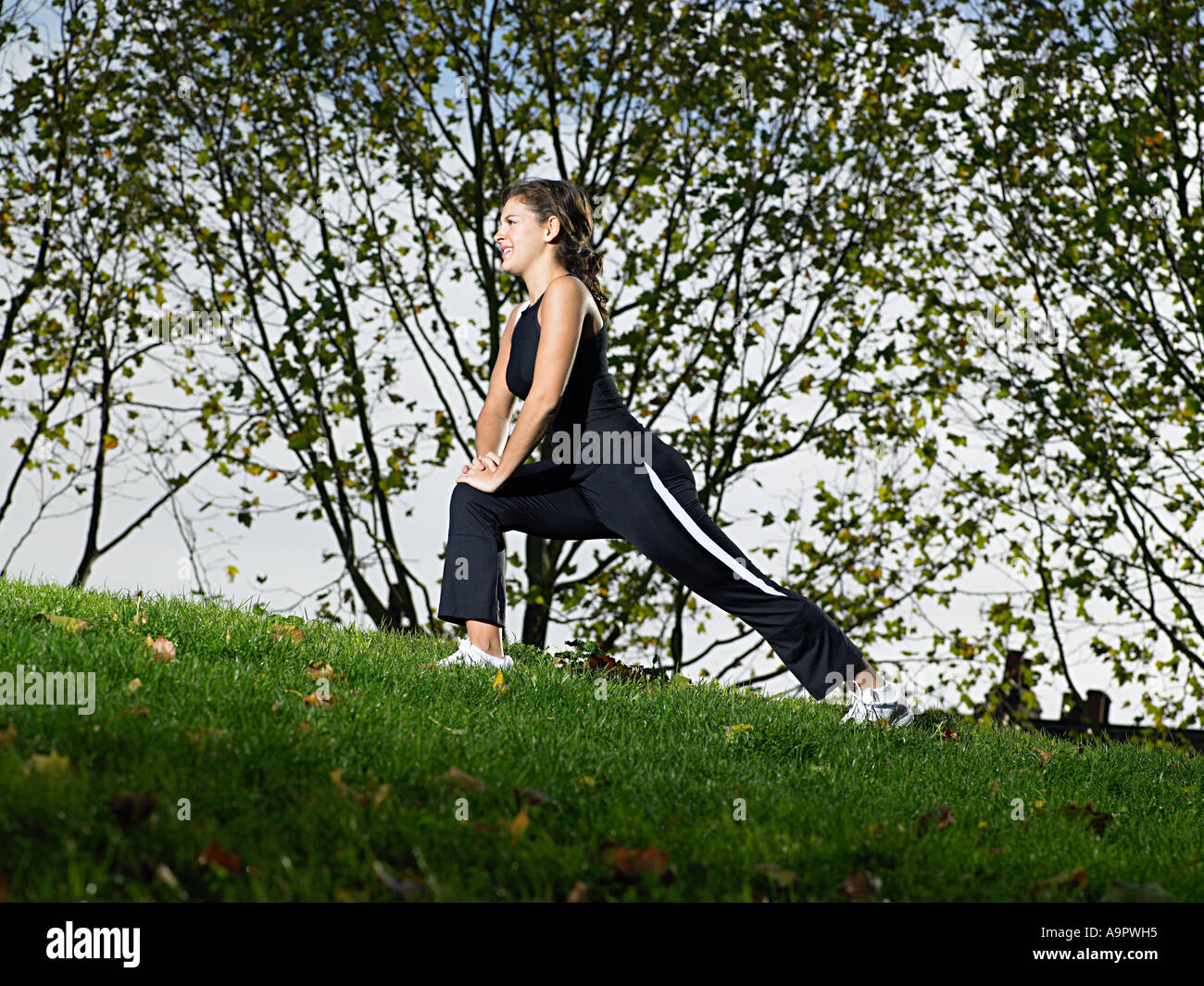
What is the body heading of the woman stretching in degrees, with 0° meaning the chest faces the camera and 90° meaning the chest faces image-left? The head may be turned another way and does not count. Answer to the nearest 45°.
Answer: approximately 90°

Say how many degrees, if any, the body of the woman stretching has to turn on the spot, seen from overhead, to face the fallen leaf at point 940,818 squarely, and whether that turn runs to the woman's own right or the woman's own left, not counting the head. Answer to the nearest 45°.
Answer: approximately 135° to the woman's own left

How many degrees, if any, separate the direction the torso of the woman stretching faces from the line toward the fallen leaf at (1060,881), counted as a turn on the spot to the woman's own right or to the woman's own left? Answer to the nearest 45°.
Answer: approximately 135° to the woman's own left

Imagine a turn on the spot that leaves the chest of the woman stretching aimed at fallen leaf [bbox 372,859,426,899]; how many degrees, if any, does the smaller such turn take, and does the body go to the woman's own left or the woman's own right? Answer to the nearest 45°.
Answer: approximately 90° to the woman's own left

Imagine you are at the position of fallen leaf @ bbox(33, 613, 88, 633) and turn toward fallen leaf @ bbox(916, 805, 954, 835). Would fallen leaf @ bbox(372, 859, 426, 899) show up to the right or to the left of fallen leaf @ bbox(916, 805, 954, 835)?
right

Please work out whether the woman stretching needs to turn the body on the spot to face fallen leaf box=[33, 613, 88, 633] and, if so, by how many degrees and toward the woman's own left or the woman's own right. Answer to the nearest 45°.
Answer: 0° — they already face it

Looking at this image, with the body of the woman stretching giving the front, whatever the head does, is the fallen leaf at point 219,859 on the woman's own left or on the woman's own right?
on the woman's own left
